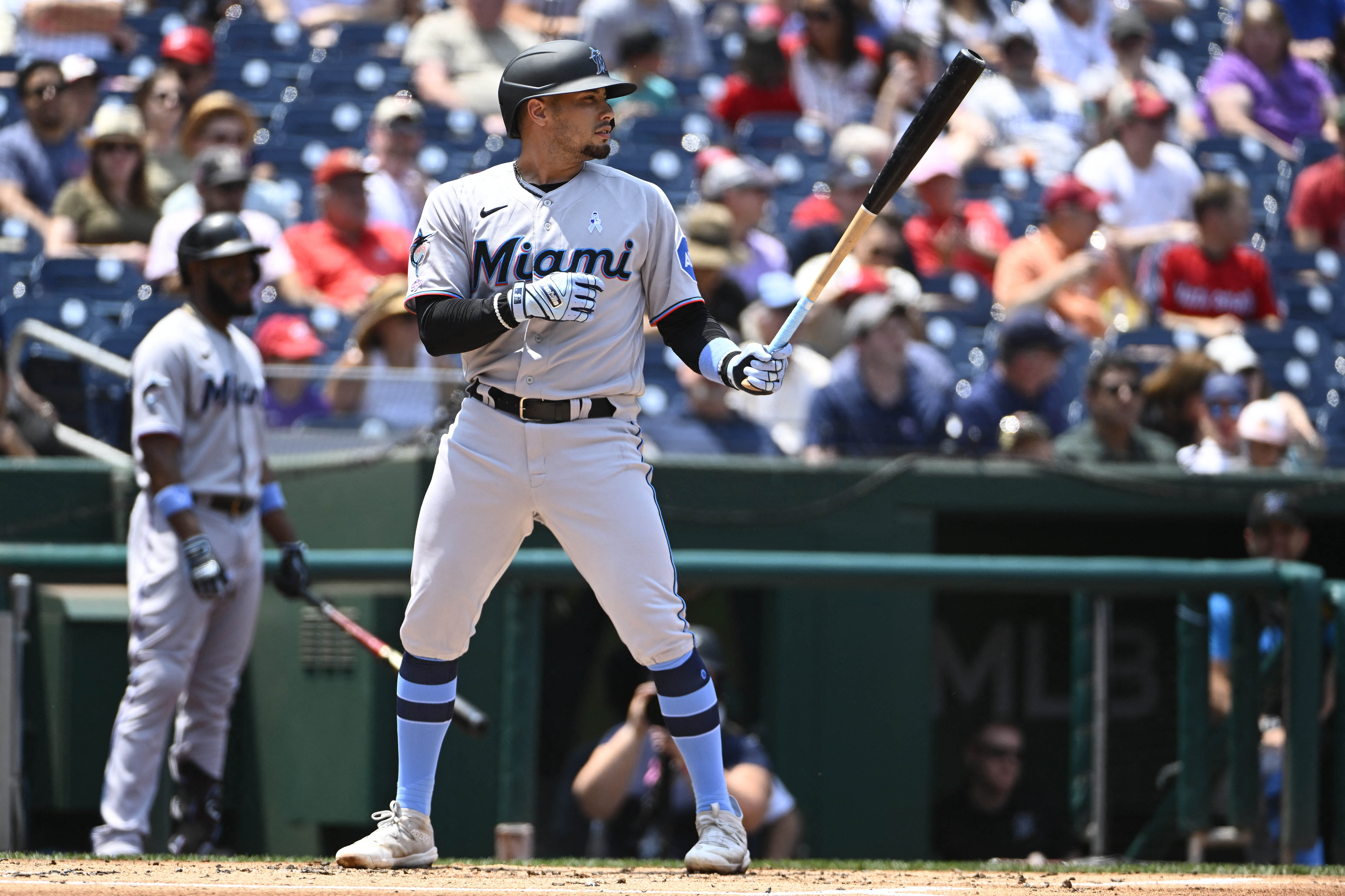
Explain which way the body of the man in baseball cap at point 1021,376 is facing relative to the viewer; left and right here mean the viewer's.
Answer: facing the viewer and to the right of the viewer

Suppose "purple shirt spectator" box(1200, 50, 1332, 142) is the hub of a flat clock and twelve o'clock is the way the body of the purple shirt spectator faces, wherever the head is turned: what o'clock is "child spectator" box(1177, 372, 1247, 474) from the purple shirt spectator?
The child spectator is roughly at 12 o'clock from the purple shirt spectator.

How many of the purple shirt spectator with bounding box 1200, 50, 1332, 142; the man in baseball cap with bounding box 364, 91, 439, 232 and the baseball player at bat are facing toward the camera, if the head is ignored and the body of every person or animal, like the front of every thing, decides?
3

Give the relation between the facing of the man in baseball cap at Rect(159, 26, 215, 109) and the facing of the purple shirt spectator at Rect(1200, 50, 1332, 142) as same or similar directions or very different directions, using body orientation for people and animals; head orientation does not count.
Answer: same or similar directions

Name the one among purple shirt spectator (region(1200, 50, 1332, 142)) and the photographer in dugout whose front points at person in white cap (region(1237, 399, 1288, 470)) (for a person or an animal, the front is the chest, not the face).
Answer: the purple shirt spectator

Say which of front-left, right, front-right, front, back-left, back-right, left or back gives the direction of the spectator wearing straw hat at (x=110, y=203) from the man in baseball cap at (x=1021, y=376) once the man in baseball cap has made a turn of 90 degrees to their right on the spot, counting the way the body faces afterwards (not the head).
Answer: front-right

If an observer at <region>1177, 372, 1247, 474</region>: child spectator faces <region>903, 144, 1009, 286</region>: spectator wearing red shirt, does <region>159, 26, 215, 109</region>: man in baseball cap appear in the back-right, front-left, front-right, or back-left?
front-left

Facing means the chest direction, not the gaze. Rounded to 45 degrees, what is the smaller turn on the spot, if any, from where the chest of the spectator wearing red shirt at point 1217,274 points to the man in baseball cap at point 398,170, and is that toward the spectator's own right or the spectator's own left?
approximately 90° to the spectator's own right

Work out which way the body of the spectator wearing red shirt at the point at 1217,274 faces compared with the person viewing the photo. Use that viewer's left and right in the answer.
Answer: facing the viewer

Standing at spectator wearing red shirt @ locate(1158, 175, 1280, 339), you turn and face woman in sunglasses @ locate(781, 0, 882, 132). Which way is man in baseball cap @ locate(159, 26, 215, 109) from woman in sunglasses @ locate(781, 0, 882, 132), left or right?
left

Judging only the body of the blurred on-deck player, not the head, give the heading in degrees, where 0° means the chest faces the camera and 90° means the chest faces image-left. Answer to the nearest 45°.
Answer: approximately 315°

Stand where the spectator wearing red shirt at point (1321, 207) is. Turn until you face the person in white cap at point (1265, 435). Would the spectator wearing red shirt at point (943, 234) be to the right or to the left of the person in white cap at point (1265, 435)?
right

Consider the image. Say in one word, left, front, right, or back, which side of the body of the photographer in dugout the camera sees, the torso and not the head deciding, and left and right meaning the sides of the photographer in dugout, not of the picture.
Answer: front

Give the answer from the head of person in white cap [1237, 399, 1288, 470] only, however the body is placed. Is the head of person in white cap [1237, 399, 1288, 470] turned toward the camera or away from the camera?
toward the camera

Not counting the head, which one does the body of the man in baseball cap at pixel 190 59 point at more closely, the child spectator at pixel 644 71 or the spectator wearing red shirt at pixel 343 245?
the spectator wearing red shirt

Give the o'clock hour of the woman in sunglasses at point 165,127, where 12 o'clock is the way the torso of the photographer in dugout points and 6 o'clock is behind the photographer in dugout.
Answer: The woman in sunglasses is roughly at 5 o'clock from the photographer in dugout.

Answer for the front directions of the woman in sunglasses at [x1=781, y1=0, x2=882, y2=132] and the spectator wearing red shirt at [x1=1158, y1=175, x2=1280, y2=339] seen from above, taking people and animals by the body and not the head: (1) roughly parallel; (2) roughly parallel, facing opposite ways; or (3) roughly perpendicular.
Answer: roughly parallel
